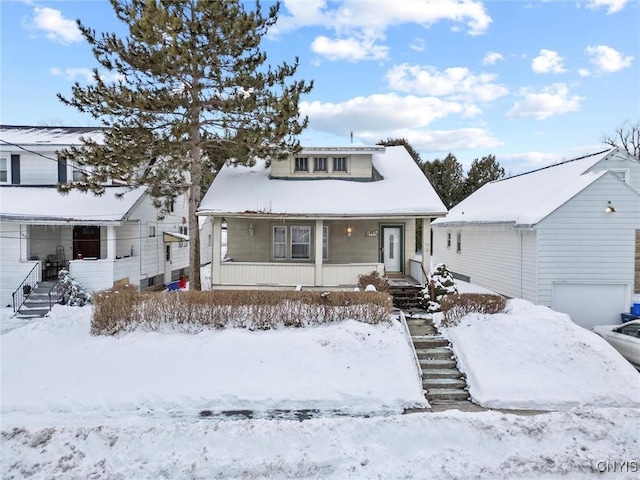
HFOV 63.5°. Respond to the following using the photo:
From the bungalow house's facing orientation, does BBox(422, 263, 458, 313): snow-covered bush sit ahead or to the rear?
ahead

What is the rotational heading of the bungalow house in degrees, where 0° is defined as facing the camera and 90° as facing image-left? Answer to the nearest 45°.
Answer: approximately 0°

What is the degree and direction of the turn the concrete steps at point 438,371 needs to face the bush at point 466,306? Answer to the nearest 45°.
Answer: approximately 180°

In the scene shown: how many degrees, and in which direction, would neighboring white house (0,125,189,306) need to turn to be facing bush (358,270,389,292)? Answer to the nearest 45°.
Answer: approximately 45° to its left

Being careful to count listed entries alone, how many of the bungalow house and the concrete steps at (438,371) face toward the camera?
2

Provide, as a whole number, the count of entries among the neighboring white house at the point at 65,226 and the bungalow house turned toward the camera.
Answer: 2

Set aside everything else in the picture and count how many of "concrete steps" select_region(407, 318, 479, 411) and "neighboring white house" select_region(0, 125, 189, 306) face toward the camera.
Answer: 2

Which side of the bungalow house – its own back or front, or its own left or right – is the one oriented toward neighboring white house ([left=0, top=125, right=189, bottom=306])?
right

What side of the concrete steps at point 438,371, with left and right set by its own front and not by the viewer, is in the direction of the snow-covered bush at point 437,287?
back

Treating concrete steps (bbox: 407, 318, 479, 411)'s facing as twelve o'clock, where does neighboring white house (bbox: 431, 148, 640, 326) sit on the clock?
The neighboring white house is roughly at 7 o'clock from the concrete steps.

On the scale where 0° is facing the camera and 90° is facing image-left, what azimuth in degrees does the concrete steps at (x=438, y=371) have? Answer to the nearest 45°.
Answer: approximately 0°
